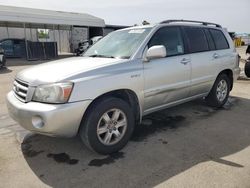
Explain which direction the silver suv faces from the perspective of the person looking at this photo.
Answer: facing the viewer and to the left of the viewer

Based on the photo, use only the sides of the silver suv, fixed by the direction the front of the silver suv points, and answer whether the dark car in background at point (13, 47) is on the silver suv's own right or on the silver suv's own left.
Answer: on the silver suv's own right
